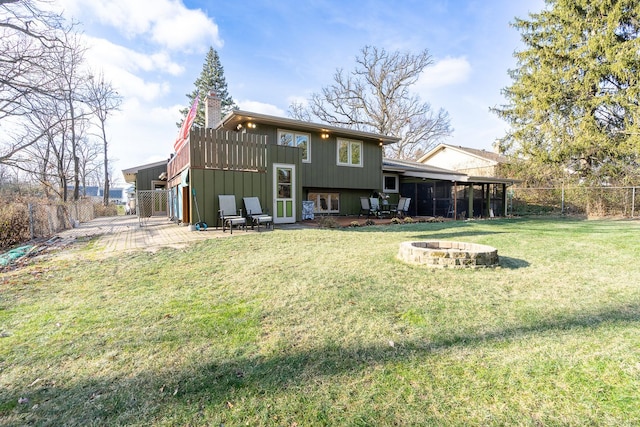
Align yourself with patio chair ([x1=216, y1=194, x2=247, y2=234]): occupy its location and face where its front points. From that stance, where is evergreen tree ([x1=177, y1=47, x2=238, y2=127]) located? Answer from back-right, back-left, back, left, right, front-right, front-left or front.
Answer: back-left

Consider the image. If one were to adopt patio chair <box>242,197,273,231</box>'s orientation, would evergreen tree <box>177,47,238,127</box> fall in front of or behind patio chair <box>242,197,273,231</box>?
behind

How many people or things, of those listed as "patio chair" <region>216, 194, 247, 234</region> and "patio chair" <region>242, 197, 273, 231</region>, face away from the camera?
0

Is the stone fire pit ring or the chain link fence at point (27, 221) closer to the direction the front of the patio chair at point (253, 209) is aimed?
the stone fire pit ring

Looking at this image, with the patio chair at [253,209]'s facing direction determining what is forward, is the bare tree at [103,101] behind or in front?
behind

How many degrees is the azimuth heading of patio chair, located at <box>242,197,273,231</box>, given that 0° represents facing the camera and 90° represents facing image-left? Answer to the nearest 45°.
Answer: approximately 315°

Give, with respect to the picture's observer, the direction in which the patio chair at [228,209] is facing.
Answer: facing the viewer and to the right of the viewer

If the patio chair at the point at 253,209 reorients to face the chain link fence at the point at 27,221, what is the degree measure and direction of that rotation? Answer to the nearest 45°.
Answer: approximately 135° to its right

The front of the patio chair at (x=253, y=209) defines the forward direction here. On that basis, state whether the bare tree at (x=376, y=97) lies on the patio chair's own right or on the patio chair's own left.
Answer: on the patio chair's own left

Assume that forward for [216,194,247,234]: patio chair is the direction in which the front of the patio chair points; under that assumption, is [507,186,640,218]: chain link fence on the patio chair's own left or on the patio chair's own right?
on the patio chair's own left
